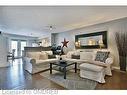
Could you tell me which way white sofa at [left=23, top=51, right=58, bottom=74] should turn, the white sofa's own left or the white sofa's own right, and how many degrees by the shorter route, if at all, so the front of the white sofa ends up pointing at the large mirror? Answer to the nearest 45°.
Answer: approximately 45° to the white sofa's own left

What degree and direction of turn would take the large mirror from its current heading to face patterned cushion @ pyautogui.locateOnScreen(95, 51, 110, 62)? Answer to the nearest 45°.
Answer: approximately 45° to its left

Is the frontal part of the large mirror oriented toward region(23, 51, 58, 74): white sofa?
yes

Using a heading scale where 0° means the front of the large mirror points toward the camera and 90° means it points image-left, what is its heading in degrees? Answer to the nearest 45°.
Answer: approximately 45°

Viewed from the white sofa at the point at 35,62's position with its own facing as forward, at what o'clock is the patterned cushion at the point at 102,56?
The patterned cushion is roughly at 11 o'clock from the white sofa.

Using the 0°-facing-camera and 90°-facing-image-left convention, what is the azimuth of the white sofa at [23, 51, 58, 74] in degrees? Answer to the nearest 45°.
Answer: approximately 315°
